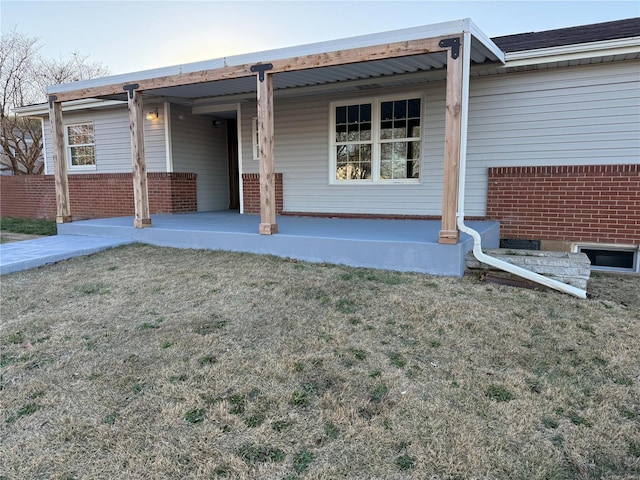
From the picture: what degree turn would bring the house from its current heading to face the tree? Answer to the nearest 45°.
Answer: approximately 90° to its right

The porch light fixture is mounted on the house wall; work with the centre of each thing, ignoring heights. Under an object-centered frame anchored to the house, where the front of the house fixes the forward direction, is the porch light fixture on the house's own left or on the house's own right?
on the house's own right

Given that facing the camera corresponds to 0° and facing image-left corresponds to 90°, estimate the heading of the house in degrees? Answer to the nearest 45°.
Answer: approximately 45°
